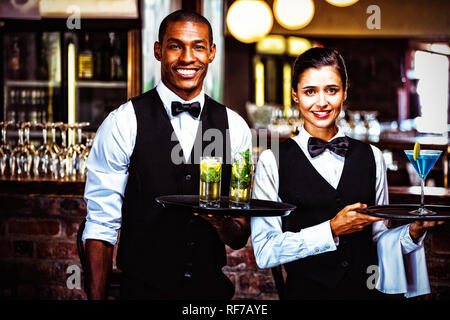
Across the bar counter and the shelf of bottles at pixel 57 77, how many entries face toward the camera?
2

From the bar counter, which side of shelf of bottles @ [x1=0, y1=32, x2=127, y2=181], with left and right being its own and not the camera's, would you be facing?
front

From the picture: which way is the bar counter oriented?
toward the camera

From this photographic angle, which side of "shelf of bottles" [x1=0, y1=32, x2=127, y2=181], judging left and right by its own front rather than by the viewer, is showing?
front

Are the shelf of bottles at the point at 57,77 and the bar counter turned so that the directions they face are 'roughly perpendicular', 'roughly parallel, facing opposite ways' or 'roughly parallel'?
roughly parallel

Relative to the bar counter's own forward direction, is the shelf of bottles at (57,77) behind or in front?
behind

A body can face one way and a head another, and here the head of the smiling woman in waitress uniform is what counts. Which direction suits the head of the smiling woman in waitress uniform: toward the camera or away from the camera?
toward the camera

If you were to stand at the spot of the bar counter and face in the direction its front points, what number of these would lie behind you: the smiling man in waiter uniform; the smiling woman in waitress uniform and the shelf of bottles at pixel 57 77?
1
